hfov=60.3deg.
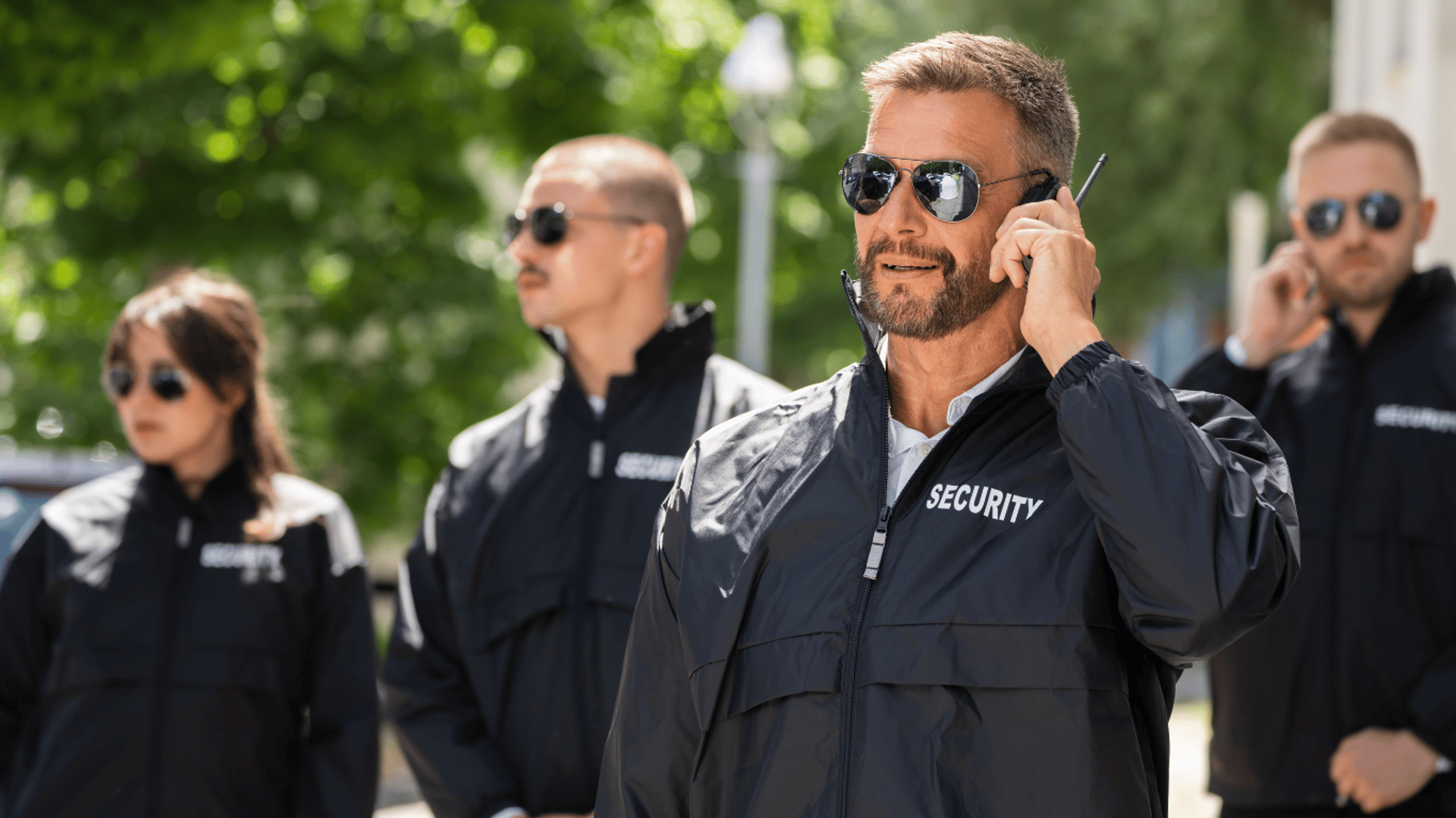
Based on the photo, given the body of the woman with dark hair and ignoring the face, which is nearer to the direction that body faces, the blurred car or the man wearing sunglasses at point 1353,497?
the man wearing sunglasses

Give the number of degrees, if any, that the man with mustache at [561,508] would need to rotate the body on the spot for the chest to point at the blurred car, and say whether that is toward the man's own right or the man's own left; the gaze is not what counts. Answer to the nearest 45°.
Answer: approximately 135° to the man's own right

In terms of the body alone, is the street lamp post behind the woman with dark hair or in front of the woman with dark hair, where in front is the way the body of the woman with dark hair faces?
behind

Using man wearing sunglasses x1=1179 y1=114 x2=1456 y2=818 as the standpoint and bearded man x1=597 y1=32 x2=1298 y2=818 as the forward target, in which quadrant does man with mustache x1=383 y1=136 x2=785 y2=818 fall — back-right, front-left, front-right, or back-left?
front-right

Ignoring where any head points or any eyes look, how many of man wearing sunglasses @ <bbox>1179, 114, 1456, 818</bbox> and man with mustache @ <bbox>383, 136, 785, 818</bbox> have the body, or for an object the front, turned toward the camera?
2

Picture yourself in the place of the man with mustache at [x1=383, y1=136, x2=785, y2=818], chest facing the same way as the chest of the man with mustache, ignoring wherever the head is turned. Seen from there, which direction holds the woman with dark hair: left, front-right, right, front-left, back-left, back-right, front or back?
right

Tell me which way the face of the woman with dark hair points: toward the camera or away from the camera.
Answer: toward the camera

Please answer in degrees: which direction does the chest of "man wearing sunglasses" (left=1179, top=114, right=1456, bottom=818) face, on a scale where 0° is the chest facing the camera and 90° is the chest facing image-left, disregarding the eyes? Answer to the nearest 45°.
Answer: approximately 0°

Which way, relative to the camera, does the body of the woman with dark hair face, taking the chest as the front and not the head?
toward the camera

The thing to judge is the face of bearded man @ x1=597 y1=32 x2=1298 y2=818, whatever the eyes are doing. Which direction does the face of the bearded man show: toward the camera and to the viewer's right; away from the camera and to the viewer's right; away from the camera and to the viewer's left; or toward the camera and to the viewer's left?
toward the camera and to the viewer's left

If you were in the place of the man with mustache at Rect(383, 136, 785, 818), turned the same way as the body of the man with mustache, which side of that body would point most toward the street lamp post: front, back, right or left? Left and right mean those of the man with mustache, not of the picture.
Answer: back

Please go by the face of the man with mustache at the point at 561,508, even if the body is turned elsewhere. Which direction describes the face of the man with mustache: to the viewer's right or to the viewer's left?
to the viewer's left

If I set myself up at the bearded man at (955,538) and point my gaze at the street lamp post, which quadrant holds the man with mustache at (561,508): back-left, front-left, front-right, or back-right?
front-left
